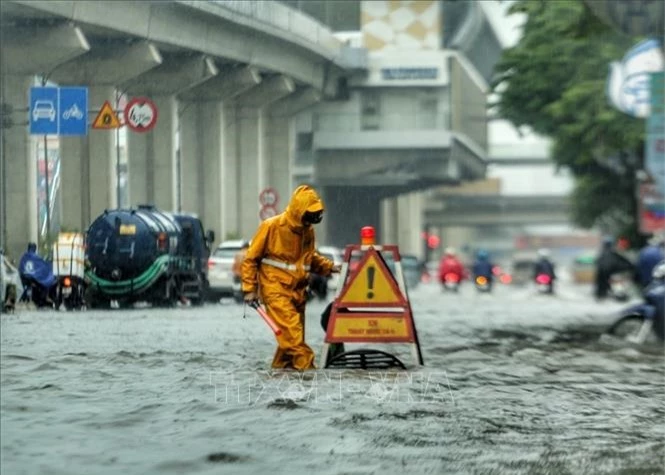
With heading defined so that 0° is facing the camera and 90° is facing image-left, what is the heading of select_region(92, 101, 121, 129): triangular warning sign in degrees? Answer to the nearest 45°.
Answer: approximately 0°

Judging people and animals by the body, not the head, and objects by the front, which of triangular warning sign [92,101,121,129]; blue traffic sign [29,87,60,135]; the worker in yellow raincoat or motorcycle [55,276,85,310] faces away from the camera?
the motorcycle

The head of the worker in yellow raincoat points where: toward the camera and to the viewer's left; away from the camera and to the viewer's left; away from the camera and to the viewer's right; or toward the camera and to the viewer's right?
toward the camera and to the viewer's right

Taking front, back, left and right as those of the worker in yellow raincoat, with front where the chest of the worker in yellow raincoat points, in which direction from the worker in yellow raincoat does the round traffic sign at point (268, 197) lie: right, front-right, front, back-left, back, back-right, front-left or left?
back-left

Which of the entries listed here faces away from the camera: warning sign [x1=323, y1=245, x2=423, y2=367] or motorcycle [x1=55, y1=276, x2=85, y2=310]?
the motorcycle

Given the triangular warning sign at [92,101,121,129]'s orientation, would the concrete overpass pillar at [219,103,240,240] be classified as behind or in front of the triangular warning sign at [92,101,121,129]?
behind

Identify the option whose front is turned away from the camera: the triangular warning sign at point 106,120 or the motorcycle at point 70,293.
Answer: the motorcycle

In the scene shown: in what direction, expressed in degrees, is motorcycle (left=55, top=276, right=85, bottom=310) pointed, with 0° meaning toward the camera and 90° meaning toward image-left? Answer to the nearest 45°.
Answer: approximately 180°
